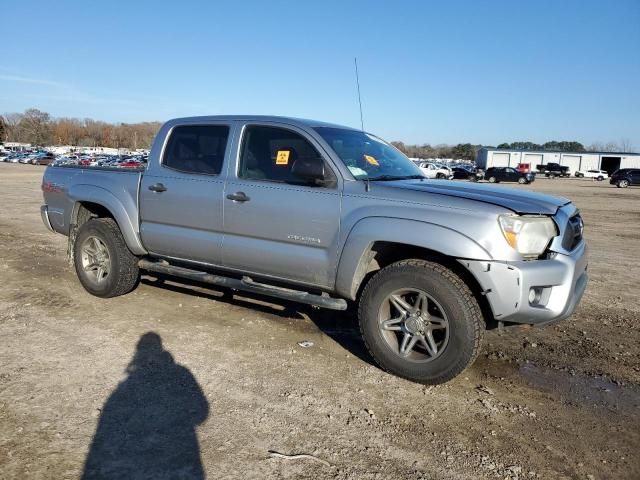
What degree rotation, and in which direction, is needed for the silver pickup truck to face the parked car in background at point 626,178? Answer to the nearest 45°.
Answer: approximately 90° to its left

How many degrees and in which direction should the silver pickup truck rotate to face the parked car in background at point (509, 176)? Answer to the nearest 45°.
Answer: approximately 135° to its left

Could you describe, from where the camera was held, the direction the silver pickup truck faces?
facing the viewer and to the right of the viewer
